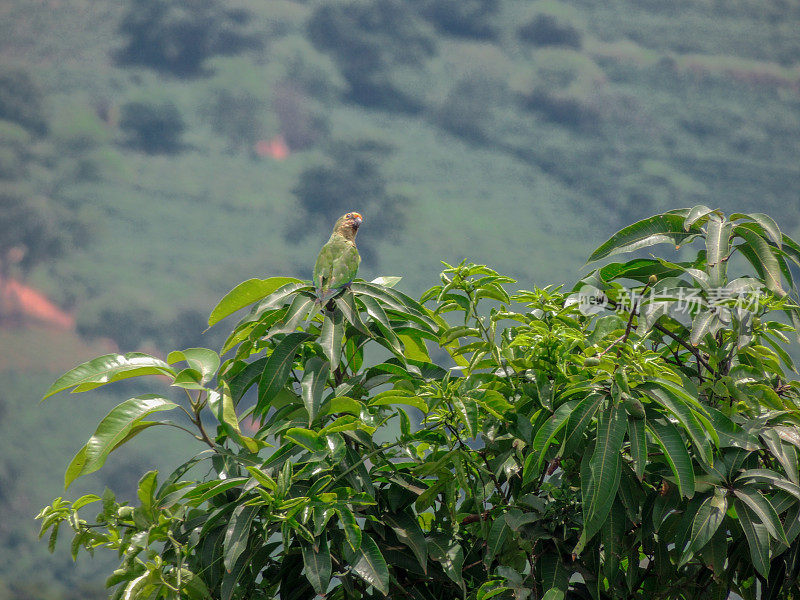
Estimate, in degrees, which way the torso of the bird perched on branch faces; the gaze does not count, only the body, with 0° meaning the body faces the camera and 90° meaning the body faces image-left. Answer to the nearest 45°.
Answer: approximately 225°
